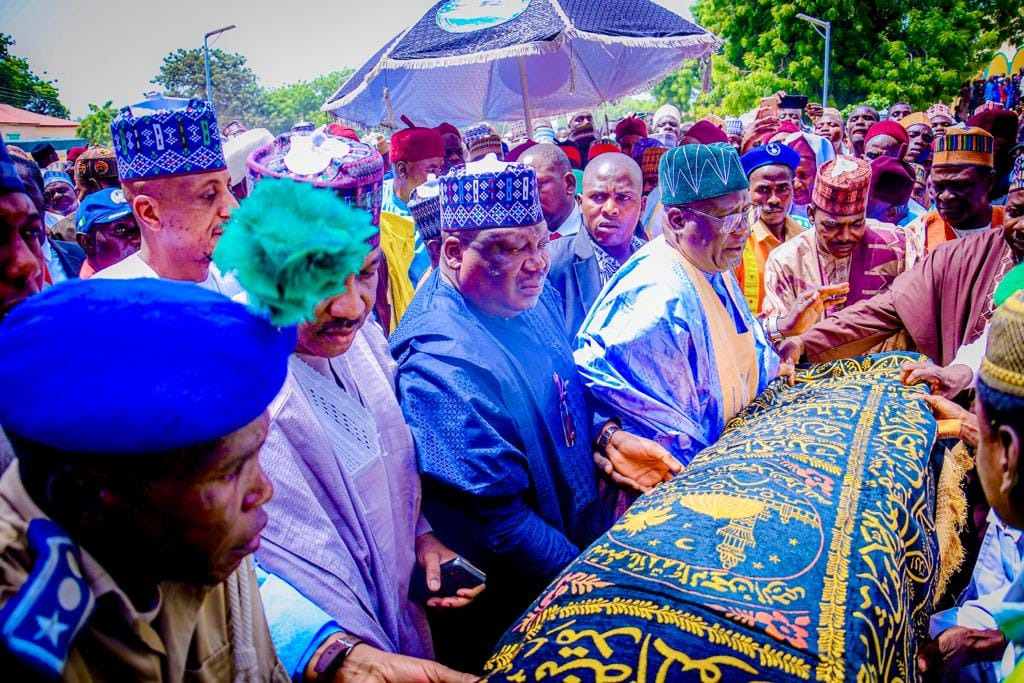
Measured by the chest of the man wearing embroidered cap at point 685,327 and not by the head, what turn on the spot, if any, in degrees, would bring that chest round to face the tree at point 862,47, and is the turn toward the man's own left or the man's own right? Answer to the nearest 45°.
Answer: approximately 135° to the man's own left

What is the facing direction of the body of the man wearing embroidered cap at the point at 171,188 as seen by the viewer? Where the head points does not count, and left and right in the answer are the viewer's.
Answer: facing to the right of the viewer

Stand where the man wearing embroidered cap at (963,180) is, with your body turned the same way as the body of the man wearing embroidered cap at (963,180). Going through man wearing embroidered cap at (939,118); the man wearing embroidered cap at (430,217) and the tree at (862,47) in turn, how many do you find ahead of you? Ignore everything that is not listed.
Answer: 1

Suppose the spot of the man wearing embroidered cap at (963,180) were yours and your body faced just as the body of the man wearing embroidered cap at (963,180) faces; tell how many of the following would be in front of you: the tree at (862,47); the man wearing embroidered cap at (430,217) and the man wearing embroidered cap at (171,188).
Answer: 2

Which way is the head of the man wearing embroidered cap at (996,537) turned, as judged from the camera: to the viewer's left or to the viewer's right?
to the viewer's left

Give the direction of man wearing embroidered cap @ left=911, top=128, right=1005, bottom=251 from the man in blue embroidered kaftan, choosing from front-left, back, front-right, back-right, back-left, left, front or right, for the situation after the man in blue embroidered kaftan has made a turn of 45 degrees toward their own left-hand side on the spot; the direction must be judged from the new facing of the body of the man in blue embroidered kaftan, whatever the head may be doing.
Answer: front-left

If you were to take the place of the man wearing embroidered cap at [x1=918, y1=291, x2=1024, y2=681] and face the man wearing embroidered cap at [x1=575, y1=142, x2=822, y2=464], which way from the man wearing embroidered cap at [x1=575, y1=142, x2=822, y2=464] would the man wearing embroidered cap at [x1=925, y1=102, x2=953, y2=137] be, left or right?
right

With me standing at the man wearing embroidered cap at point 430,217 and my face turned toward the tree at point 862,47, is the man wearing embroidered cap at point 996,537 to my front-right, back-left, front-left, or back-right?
back-right

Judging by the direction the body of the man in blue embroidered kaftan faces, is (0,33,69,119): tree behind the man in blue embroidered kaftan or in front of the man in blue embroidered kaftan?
behind
